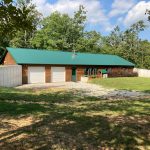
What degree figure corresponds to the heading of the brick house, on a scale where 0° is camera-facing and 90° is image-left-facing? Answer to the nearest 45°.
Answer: approximately 315°
